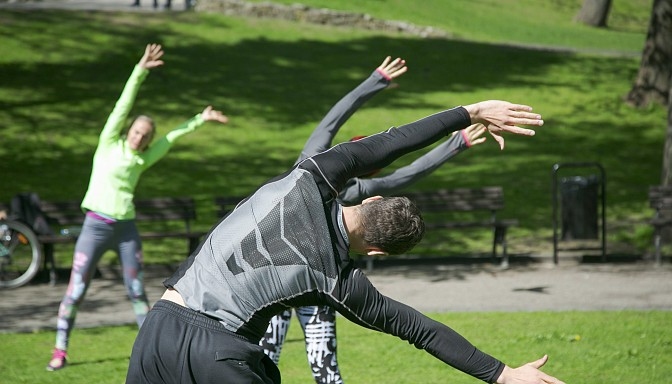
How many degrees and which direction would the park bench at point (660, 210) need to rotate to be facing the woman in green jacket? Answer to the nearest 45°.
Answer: approximately 45° to its right

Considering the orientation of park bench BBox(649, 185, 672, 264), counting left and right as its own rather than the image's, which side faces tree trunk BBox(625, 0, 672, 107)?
back

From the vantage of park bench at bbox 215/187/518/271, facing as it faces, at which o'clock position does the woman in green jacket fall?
The woman in green jacket is roughly at 1 o'clock from the park bench.

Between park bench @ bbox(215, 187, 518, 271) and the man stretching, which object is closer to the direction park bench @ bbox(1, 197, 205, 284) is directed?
the man stretching

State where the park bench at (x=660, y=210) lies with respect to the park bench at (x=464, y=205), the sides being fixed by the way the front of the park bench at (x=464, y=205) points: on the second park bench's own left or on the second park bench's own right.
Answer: on the second park bench's own left

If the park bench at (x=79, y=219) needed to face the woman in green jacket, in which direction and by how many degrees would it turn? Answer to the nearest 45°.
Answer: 0° — it already faces them

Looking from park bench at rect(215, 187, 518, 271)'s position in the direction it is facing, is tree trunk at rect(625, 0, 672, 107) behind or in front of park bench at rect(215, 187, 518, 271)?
behind

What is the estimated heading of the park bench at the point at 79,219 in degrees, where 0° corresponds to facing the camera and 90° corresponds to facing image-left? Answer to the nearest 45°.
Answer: approximately 0°

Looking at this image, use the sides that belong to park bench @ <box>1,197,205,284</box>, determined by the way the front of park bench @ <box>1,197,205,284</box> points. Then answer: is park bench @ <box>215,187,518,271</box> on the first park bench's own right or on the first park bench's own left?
on the first park bench's own left

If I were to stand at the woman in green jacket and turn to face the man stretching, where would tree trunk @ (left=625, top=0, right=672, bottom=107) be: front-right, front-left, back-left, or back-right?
back-left

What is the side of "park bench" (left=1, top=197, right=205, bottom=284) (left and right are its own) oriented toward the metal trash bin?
left

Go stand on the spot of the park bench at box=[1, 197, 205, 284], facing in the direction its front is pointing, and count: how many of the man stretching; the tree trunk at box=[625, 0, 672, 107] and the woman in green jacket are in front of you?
2
